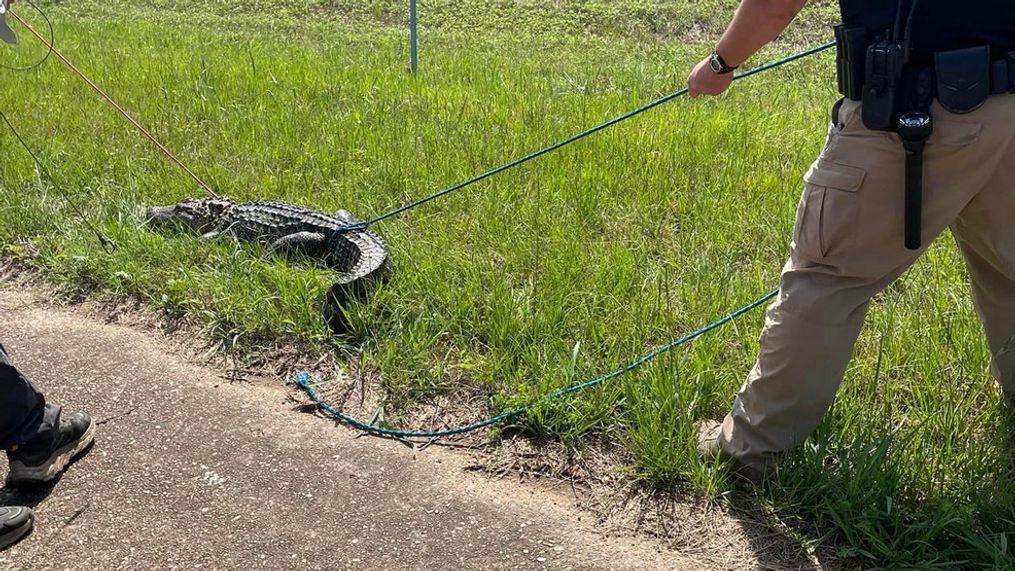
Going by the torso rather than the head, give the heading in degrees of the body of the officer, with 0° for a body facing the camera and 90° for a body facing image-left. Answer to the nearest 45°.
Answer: approximately 135°

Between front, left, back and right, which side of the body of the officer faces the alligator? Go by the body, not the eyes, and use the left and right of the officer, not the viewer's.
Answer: front

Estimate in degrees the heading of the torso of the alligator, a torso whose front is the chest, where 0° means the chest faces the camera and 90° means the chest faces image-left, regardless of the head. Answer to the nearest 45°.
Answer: approximately 90°

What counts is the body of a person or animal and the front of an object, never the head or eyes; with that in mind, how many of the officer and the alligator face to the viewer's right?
0
